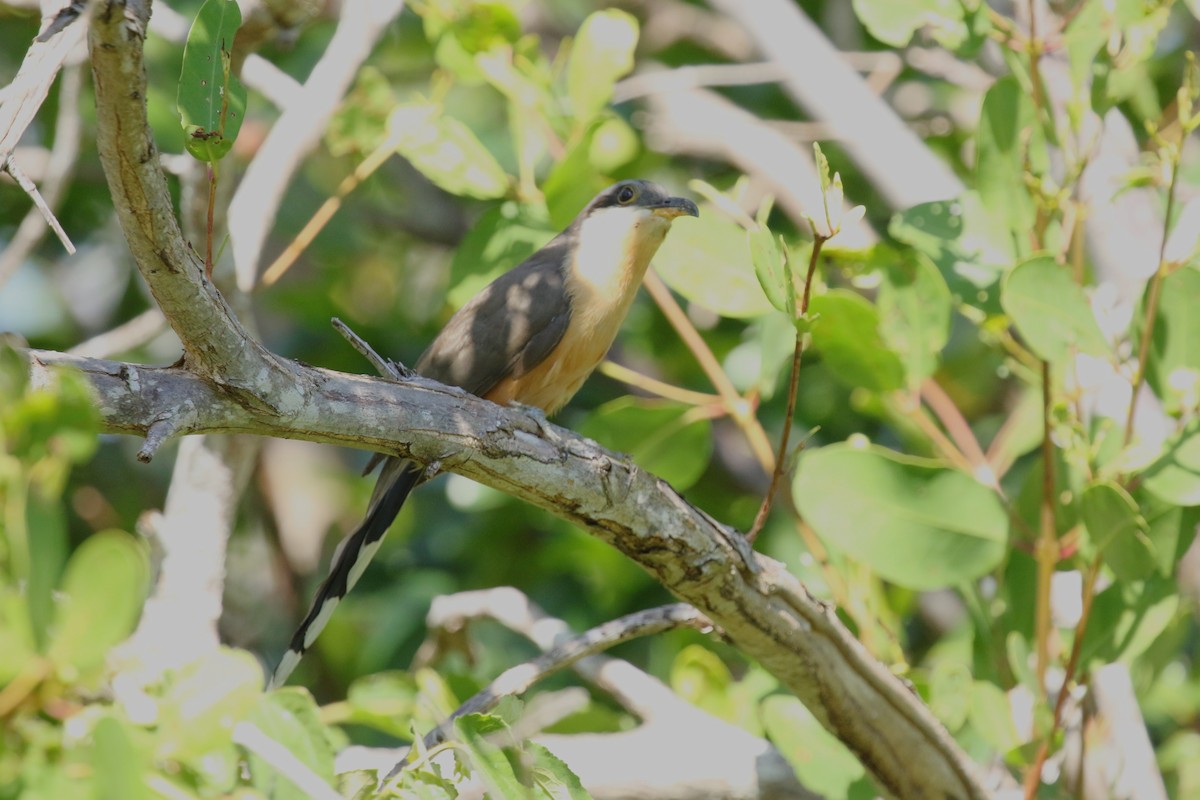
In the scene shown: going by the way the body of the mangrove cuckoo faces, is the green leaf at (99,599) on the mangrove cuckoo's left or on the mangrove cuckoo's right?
on the mangrove cuckoo's right

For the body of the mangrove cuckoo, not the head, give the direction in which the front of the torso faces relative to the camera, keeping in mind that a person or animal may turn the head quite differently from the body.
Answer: to the viewer's right

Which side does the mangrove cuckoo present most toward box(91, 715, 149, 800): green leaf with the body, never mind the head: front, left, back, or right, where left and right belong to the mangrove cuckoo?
right
